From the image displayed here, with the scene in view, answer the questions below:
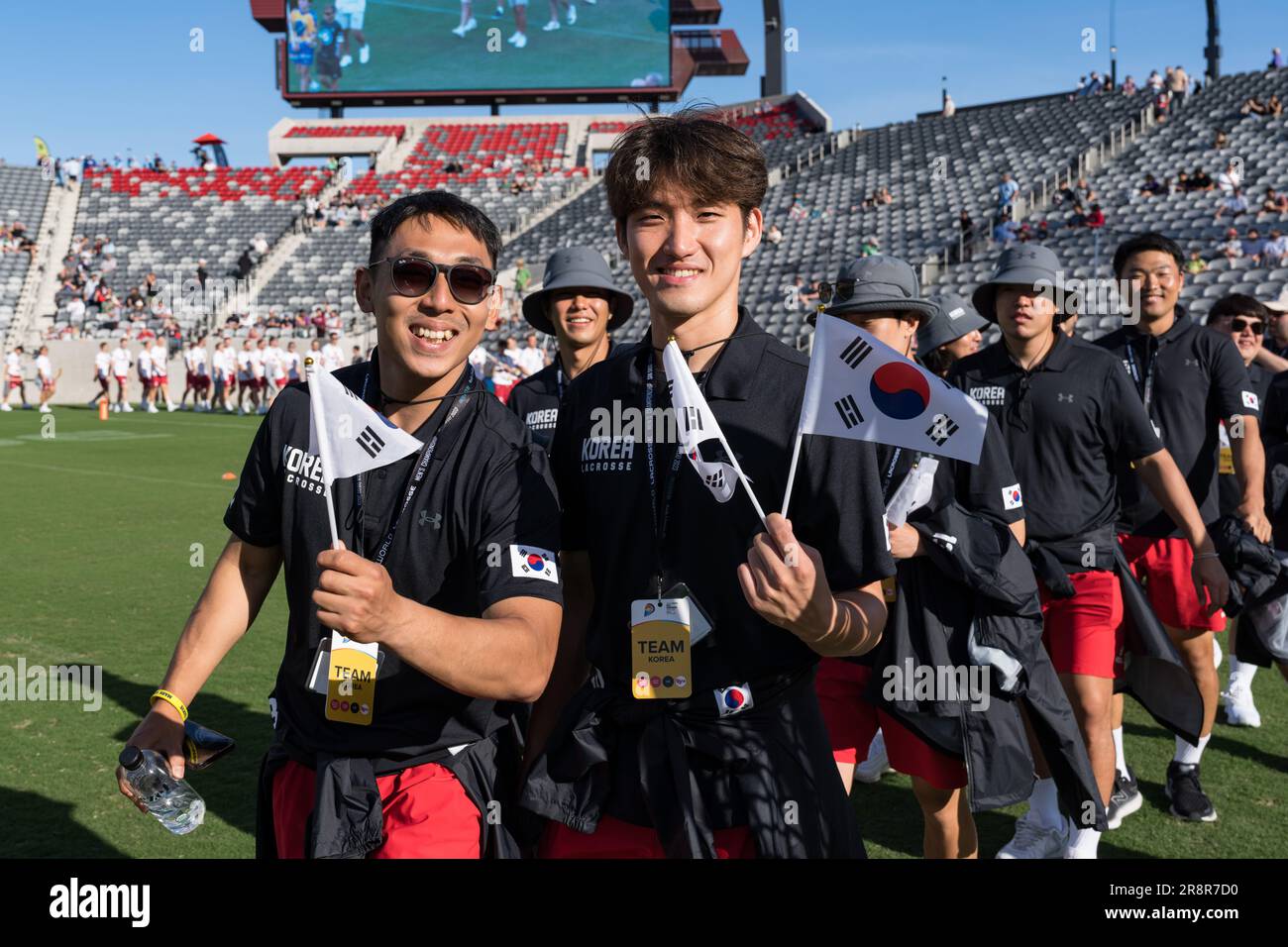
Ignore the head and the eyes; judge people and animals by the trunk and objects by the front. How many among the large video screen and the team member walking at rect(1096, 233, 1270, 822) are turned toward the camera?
2

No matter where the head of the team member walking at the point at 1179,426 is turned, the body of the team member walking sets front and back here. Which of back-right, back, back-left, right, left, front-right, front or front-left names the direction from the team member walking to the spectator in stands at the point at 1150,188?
back

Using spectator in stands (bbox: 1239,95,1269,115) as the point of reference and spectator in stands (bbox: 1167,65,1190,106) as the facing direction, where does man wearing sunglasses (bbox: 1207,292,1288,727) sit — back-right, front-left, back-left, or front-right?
back-left

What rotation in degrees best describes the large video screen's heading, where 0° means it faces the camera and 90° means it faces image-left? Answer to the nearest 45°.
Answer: approximately 0°

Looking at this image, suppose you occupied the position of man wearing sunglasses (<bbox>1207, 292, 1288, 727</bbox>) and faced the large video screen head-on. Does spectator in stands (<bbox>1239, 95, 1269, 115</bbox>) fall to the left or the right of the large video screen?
right

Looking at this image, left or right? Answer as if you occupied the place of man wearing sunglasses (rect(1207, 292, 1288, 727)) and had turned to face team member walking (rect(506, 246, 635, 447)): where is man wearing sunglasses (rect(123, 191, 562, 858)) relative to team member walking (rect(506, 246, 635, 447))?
left

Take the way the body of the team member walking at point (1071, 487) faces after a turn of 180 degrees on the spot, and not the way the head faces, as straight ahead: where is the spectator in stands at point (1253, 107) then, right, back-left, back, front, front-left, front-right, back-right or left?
front-left

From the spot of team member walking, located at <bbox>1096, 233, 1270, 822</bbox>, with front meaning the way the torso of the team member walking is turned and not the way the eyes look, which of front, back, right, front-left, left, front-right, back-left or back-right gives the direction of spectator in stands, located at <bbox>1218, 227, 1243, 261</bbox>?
back

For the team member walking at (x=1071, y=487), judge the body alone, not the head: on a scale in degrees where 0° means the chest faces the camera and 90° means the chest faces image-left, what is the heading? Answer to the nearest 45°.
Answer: approximately 45°

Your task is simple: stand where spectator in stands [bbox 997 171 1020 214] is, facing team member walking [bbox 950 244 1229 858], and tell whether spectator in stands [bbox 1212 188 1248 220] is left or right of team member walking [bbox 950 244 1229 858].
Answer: left

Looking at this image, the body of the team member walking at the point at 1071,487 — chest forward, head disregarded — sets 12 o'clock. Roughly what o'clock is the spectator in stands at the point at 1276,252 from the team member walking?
The spectator in stands is roughly at 5 o'clock from the team member walking.
